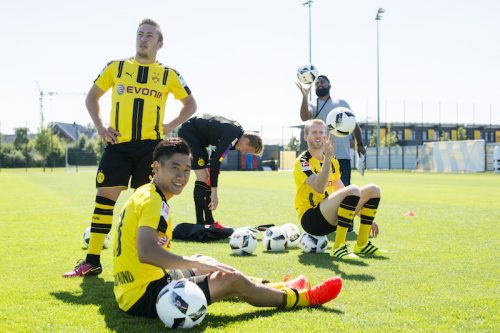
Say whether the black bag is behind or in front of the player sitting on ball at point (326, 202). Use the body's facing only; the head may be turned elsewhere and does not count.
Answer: behind

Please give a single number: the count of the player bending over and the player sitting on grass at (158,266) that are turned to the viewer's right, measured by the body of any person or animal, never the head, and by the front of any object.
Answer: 2

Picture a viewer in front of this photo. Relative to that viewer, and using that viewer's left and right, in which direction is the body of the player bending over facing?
facing to the right of the viewer

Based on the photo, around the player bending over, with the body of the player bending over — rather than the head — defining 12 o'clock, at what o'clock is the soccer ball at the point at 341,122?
The soccer ball is roughly at 1 o'clock from the player bending over.

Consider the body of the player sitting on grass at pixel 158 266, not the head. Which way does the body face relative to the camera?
to the viewer's right

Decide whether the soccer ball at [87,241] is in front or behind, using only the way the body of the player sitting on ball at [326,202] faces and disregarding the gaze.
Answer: behind

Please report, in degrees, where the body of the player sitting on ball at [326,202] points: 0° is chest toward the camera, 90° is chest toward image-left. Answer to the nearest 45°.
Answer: approximately 315°
